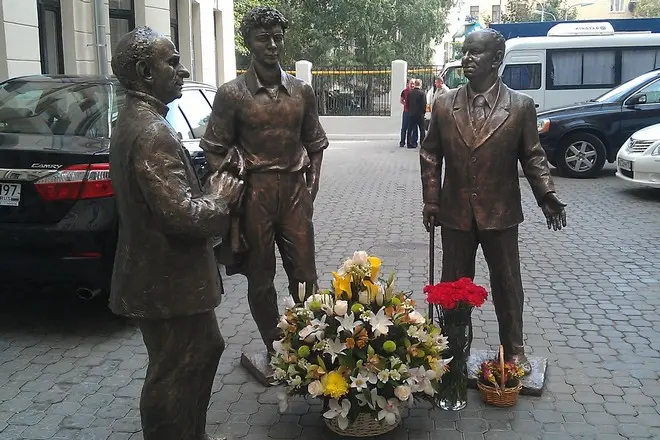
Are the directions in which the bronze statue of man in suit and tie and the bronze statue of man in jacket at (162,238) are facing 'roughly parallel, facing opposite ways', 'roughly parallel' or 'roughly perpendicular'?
roughly perpendicular

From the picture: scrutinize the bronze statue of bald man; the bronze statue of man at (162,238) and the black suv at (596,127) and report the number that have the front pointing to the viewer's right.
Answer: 1

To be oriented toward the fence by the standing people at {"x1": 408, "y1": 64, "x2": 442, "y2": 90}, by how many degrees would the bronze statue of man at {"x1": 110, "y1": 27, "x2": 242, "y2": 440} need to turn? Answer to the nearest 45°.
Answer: approximately 90° to its left

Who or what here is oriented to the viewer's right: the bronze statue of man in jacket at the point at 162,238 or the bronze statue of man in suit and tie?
the bronze statue of man in jacket

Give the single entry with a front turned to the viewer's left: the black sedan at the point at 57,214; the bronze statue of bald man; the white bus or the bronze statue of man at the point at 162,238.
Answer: the white bus

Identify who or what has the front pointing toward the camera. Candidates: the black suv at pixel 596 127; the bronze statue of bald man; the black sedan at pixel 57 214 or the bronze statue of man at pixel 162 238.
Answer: the bronze statue of bald man

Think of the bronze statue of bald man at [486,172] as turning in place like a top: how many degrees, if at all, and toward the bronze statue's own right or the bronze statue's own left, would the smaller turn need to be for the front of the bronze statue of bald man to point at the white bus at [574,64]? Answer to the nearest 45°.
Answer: approximately 180°

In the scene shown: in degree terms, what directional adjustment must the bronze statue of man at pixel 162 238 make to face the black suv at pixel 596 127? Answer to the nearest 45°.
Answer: approximately 45° to its left

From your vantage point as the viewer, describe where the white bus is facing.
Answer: facing to the left of the viewer

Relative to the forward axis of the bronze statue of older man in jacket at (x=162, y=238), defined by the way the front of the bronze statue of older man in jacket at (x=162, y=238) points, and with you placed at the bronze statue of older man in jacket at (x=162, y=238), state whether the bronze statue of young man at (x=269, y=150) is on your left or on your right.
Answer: on your left

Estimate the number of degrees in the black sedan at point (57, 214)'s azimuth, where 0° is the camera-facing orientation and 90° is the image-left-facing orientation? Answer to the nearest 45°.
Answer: approximately 225°

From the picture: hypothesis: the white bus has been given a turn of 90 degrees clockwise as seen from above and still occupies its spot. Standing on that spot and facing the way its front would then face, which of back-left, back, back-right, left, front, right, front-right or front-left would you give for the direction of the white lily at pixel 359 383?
back

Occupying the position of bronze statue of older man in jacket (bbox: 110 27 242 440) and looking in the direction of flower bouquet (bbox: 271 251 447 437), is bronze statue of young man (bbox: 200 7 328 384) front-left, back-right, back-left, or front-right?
front-left

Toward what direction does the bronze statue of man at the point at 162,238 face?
to the viewer's right
